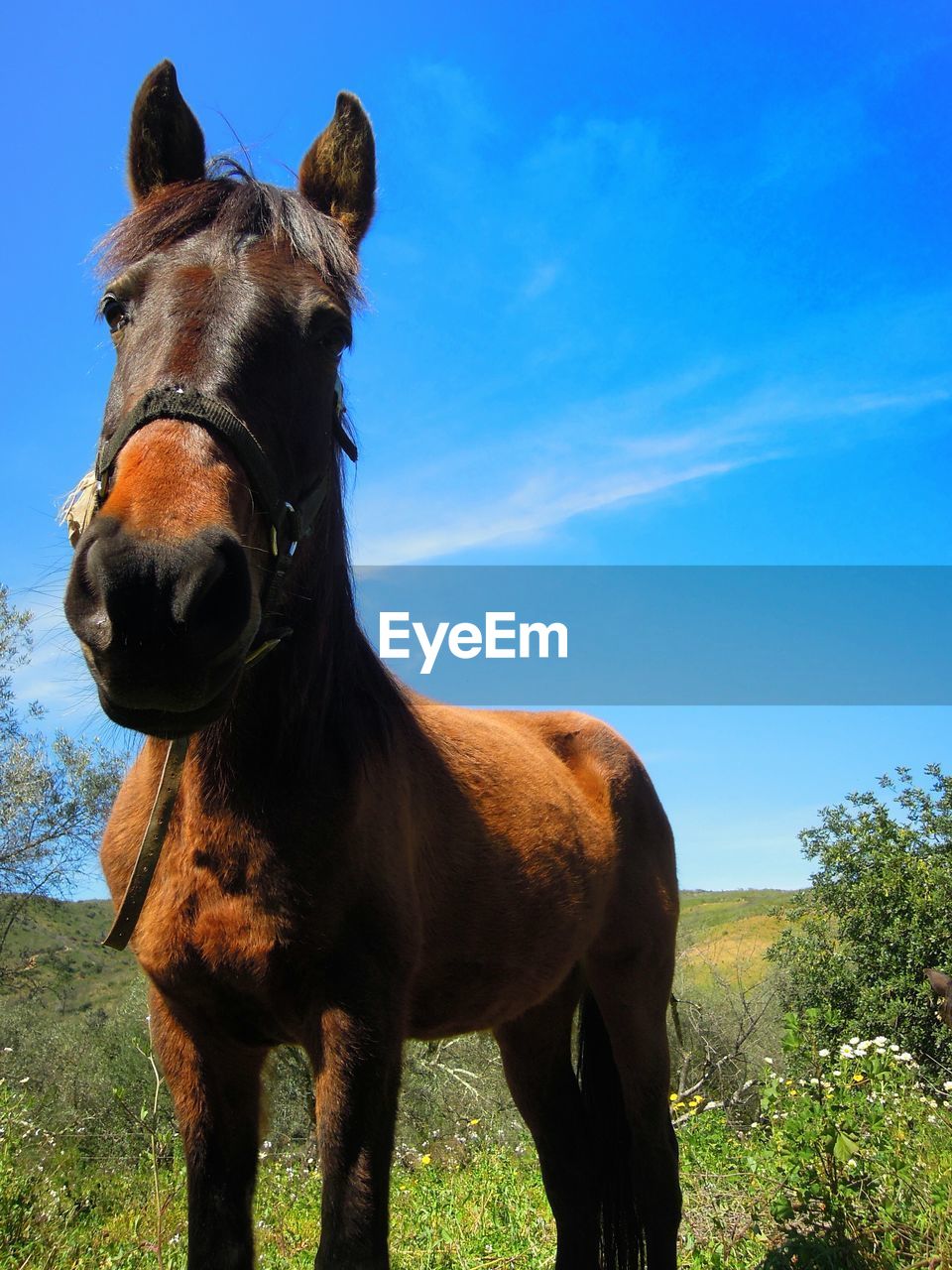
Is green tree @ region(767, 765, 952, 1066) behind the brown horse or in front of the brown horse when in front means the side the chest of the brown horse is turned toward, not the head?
behind

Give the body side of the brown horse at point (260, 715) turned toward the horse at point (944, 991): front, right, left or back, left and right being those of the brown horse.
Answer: back

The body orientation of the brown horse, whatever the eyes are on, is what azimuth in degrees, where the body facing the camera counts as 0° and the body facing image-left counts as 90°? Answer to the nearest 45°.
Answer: approximately 45°
